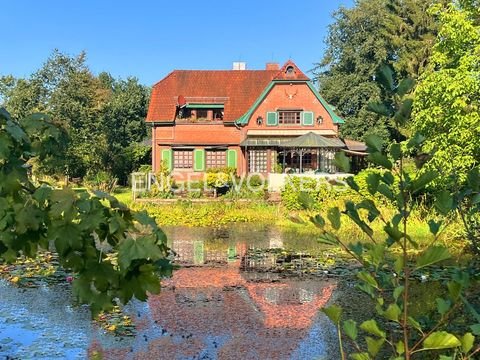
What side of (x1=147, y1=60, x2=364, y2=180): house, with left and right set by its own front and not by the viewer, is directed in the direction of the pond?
front

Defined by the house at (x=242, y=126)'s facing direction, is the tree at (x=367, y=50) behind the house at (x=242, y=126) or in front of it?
behind

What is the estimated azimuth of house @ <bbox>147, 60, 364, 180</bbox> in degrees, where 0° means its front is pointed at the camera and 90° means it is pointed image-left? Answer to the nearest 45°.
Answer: approximately 0°

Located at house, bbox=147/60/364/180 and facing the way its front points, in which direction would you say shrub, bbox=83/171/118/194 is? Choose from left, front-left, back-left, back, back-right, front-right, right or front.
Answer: right

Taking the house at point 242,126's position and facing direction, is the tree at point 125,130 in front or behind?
behind

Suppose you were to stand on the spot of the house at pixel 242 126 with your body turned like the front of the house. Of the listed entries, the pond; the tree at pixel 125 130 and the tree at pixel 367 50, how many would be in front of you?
1

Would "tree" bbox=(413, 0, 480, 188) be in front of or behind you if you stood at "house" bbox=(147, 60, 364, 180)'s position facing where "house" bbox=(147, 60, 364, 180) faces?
in front

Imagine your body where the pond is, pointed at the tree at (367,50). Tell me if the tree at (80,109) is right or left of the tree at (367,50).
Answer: left
